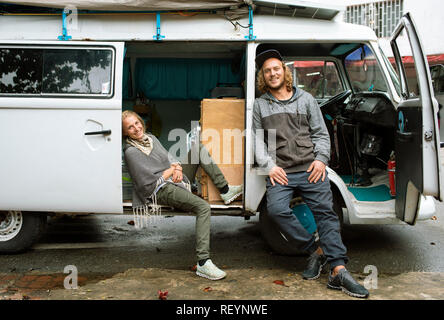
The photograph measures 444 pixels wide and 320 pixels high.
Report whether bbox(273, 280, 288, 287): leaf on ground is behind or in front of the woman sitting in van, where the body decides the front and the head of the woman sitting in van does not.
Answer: in front

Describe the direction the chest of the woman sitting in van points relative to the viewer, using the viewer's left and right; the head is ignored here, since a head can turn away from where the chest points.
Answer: facing the viewer and to the right of the viewer

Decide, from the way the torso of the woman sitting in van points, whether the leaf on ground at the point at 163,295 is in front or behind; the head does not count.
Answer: in front

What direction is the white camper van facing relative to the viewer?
to the viewer's right
